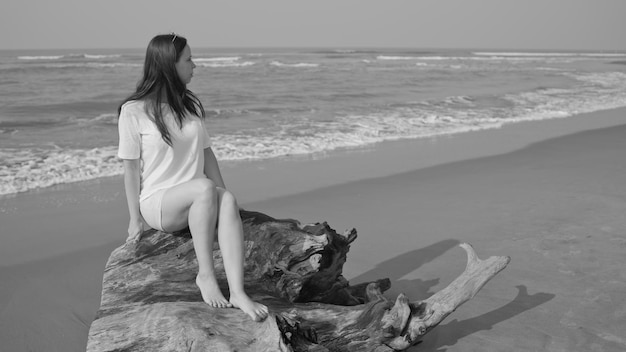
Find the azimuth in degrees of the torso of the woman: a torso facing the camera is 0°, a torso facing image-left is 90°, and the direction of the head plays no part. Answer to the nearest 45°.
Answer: approximately 315°

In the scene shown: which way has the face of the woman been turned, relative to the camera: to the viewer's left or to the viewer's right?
to the viewer's right
